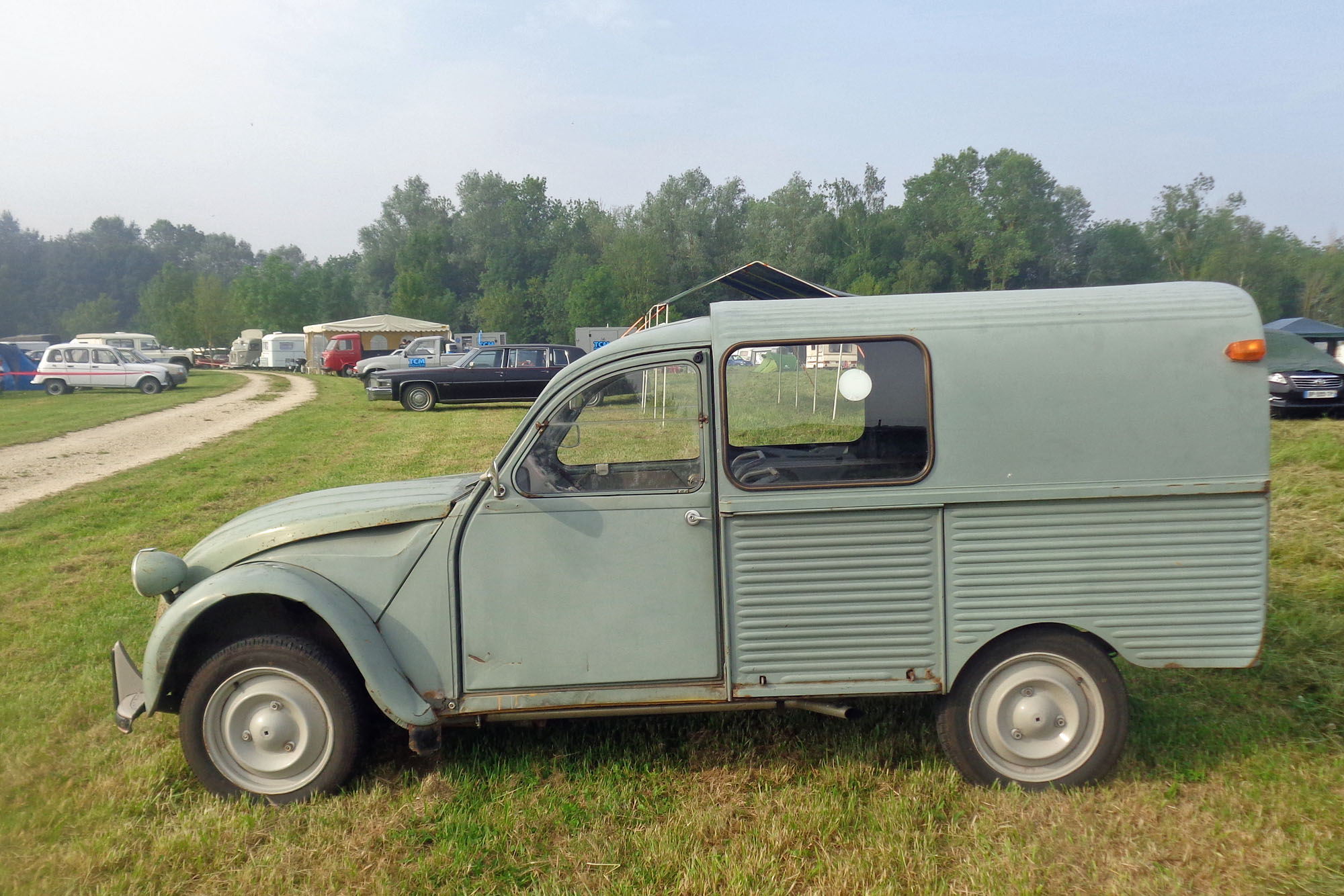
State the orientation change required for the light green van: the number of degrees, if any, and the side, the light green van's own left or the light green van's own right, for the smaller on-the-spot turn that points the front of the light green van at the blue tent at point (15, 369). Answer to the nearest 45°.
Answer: approximately 45° to the light green van's own right

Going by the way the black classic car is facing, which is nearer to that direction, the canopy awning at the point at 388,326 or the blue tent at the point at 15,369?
the blue tent

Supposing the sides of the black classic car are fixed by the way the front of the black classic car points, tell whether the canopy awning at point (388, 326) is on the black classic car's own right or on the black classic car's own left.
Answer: on the black classic car's own right

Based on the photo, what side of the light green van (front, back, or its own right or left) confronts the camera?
left

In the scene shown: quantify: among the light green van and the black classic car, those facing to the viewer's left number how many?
2

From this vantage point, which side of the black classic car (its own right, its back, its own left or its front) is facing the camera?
left

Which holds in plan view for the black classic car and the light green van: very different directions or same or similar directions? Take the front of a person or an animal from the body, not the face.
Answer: same or similar directions

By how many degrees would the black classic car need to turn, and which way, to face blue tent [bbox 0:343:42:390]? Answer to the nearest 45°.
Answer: approximately 45° to its right

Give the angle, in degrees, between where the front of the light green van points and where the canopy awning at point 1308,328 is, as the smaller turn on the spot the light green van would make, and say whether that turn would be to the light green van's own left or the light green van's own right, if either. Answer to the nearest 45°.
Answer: approximately 135° to the light green van's own right

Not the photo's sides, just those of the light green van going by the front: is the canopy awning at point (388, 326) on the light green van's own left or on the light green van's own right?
on the light green van's own right

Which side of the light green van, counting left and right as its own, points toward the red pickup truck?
right

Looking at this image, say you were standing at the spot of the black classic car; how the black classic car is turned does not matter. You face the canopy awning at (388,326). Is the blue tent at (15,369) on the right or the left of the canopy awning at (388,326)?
left

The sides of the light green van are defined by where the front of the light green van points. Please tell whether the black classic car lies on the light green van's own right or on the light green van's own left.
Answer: on the light green van's own right
